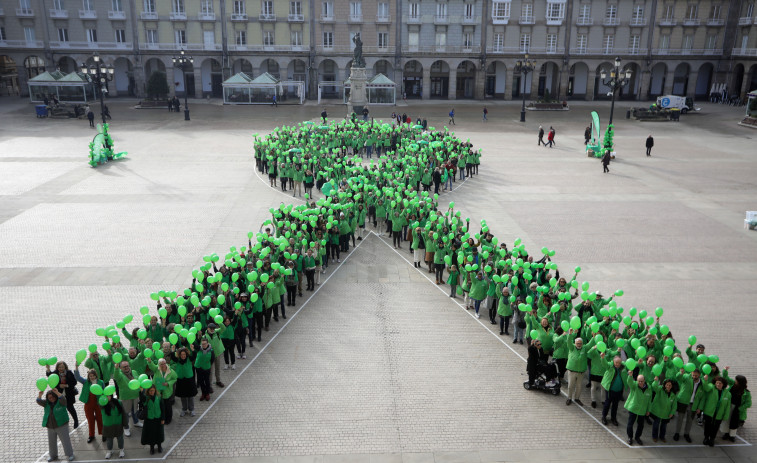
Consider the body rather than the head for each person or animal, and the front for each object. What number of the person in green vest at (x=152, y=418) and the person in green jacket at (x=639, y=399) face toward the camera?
2

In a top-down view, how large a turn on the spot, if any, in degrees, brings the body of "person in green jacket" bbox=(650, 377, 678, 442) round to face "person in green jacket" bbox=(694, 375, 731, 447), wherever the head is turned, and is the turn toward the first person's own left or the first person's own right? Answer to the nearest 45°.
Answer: approximately 135° to the first person's own left

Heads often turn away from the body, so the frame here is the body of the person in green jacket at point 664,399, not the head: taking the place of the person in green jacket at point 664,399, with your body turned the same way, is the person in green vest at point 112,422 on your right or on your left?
on your right

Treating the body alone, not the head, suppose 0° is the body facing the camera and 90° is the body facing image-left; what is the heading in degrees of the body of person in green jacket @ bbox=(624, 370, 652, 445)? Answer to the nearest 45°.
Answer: approximately 0°

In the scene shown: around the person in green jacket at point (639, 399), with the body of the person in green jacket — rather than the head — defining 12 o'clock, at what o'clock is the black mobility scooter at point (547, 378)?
The black mobility scooter is roughly at 4 o'clock from the person in green jacket.

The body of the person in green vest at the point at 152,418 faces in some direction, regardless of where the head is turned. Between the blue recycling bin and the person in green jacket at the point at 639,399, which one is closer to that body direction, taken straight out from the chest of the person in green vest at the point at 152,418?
the person in green jacket

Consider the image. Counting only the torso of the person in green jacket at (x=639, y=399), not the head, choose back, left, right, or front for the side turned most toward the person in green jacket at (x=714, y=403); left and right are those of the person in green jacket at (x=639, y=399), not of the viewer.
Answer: left

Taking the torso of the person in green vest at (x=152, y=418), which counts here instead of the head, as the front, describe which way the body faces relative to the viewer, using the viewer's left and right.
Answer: facing the viewer

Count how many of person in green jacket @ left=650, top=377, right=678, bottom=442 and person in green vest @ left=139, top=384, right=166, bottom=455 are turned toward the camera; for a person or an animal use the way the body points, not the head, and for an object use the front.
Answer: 2

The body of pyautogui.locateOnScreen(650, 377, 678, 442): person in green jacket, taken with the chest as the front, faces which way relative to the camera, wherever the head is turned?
toward the camera

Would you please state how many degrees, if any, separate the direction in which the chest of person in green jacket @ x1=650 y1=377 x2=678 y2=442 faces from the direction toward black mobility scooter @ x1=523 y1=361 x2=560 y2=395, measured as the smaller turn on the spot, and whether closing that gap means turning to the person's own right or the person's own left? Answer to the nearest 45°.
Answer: approximately 90° to the person's own right

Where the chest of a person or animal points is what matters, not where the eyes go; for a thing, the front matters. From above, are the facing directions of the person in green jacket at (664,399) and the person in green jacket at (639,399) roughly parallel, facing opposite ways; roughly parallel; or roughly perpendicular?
roughly parallel

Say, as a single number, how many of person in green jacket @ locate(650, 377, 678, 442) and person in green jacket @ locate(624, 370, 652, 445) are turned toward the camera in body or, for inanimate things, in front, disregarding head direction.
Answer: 2
